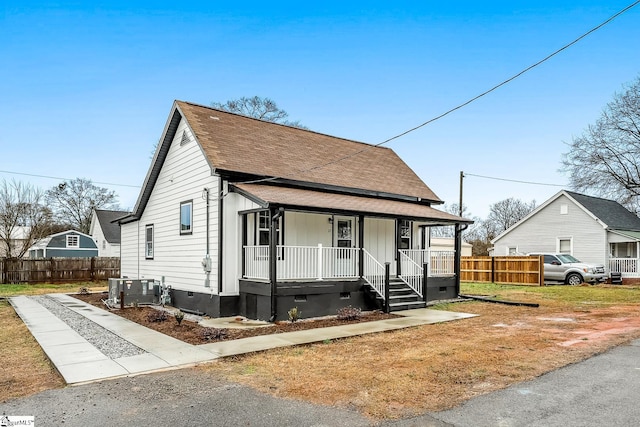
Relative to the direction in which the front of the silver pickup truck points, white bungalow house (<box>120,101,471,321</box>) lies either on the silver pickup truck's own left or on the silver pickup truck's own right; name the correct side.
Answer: on the silver pickup truck's own right

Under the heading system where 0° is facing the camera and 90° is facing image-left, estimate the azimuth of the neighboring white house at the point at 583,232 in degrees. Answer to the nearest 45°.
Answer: approximately 315°

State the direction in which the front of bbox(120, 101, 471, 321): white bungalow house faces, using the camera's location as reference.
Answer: facing the viewer and to the right of the viewer

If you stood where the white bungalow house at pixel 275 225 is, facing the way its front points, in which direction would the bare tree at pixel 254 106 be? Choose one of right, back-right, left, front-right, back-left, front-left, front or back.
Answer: back-left

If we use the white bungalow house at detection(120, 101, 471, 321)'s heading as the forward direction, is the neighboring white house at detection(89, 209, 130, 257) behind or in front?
behind

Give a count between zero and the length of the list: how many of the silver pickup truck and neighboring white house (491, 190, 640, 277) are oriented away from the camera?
0

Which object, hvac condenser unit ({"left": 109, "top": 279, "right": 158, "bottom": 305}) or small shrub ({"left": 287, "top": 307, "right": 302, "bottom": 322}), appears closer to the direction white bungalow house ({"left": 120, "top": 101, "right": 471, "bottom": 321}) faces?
the small shrub

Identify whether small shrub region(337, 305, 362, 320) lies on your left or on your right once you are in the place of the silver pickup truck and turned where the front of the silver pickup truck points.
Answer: on your right
